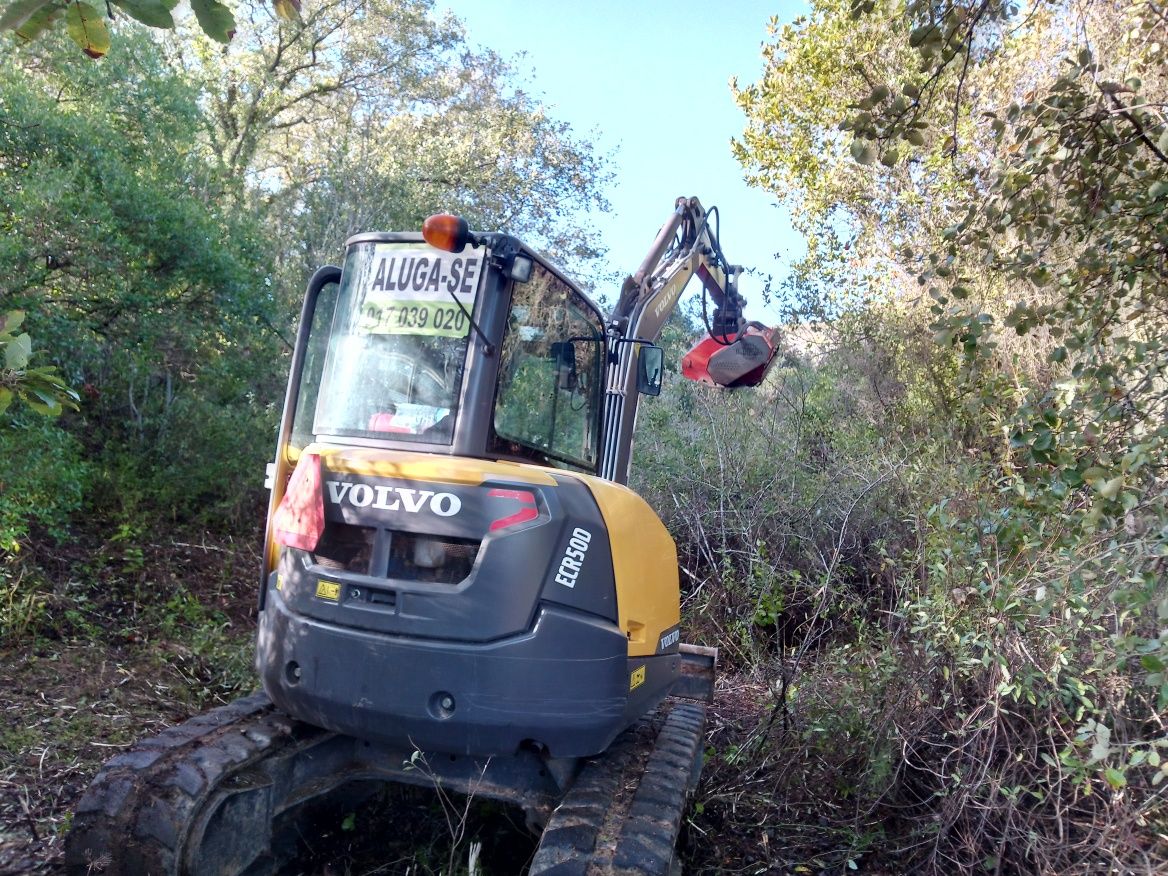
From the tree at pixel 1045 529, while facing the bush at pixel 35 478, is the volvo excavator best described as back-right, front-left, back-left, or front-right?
front-left

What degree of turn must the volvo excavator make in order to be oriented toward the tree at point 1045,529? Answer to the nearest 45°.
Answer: approximately 45° to its right

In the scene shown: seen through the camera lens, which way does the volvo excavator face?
facing away from the viewer and to the right of the viewer

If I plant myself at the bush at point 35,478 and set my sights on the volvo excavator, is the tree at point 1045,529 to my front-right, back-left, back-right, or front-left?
front-left

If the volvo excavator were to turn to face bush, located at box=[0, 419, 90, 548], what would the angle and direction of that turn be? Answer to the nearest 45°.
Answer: approximately 90° to its left
